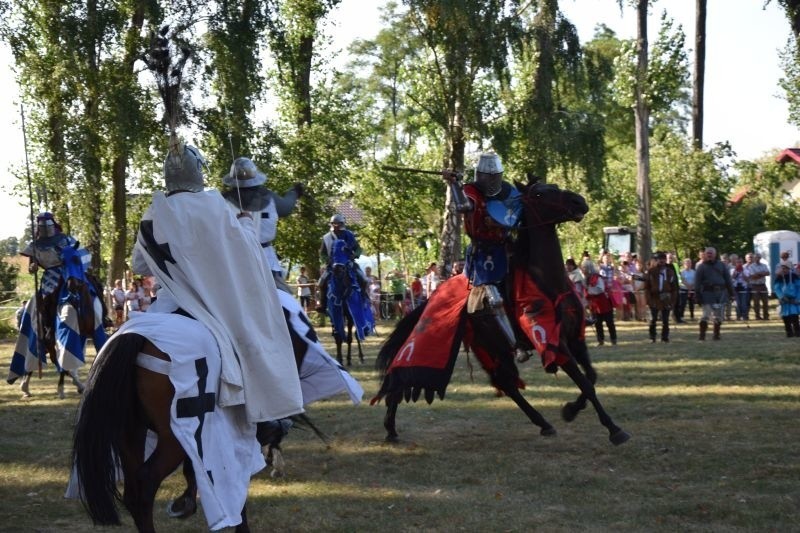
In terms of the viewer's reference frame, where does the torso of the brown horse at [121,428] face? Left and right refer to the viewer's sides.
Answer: facing away from the viewer and to the right of the viewer

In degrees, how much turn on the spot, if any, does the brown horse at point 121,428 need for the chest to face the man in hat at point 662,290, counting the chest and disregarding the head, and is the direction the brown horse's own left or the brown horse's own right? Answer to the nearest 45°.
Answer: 0° — it already faces them

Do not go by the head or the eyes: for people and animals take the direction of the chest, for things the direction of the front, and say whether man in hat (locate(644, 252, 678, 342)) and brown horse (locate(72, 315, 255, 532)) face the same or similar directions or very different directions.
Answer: very different directions

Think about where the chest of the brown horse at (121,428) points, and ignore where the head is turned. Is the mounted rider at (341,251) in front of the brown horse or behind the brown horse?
in front

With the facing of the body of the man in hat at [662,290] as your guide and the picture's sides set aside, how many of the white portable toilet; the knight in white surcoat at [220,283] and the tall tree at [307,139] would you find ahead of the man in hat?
1

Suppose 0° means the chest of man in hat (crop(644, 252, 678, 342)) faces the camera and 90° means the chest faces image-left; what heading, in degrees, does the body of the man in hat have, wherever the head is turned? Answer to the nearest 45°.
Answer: approximately 0°

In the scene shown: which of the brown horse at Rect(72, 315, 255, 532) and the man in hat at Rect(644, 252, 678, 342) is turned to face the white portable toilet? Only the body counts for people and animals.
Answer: the brown horse

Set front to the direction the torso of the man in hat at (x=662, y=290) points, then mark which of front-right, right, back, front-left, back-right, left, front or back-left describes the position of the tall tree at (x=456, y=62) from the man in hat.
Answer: back-right

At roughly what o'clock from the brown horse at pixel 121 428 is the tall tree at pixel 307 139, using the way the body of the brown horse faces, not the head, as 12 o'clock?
The tall tree is roughly at 11 o'clock from the brown horse.

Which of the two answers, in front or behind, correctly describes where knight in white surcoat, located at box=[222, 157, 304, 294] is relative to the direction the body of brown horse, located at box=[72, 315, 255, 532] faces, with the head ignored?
in front

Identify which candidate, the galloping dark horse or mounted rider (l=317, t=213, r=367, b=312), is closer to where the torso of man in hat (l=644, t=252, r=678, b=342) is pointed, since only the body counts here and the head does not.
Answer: the galloping dark horse

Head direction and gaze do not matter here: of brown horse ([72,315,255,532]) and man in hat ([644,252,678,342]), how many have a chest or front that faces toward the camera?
1
